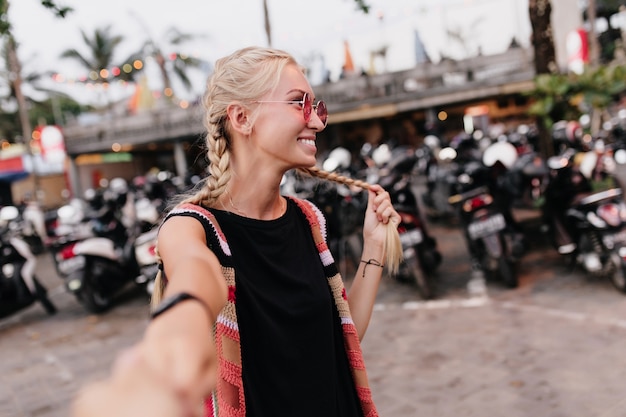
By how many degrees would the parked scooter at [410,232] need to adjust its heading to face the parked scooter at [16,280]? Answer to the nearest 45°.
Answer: approximately 90° to its left

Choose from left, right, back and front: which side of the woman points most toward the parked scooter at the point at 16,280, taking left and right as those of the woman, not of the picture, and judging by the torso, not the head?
back

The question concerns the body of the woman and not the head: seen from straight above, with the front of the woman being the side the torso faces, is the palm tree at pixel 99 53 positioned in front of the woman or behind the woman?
behind

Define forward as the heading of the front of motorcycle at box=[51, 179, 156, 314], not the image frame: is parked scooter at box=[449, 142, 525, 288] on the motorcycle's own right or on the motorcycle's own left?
on the motorcycle's own right

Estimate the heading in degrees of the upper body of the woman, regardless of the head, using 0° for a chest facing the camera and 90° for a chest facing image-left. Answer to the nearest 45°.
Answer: approximately 315°

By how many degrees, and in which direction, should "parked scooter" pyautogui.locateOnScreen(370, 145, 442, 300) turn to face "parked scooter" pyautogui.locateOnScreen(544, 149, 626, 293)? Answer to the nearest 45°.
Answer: approximately 90° to its right

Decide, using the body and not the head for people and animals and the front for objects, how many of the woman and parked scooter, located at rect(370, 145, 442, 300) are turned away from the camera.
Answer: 1

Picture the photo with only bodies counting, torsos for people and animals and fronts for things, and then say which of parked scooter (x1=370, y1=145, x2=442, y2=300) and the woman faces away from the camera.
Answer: the parked scooter

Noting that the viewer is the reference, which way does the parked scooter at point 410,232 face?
facing away from the viewer
